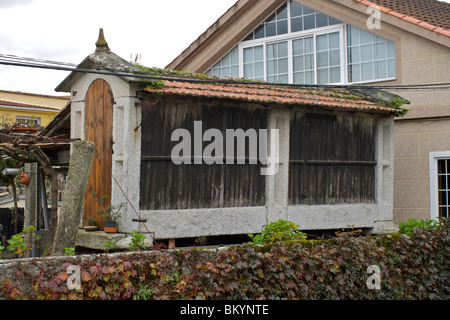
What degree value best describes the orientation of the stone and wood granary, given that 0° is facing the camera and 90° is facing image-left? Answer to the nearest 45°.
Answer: approximately 45°

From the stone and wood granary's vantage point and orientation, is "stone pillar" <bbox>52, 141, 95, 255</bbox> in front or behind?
in front

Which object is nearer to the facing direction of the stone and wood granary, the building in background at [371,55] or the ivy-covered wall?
the ivy-covered wall

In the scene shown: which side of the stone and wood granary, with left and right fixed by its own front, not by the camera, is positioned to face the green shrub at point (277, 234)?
left

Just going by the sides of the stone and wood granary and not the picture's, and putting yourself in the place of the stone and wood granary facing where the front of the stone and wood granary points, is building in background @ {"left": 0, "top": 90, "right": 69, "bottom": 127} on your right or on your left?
on your right

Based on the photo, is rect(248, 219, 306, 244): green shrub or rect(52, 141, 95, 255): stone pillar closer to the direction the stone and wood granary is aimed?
the stone pillar

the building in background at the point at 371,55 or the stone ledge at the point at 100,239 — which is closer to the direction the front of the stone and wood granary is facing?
the stone ledge

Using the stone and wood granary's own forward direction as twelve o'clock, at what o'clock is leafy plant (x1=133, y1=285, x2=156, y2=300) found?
The leafy plant is roughly at 11 o'clock from the stone and wood granary.
